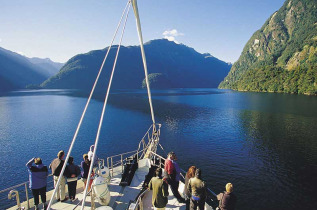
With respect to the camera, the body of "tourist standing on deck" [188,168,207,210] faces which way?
away from the camera

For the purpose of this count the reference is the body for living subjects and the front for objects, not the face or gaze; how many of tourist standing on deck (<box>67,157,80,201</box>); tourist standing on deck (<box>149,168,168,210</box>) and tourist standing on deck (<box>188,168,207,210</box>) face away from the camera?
3

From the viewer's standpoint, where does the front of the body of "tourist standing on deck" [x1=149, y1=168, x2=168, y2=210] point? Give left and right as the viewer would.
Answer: facing away from the viewer

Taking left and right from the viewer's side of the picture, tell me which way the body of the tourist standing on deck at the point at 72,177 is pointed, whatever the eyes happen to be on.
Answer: facing away from the viewer

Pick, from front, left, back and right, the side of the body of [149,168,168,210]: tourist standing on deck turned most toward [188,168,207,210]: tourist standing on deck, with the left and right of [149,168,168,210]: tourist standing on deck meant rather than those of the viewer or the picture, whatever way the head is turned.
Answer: right

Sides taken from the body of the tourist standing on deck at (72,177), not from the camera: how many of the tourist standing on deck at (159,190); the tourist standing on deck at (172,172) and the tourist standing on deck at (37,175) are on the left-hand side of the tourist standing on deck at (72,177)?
1

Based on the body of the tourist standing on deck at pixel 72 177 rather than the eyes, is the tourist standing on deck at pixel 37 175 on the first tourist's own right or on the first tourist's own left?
on the first tourist's own left

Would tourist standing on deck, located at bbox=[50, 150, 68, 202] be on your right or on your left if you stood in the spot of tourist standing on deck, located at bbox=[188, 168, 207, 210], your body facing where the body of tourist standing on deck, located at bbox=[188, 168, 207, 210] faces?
on your left

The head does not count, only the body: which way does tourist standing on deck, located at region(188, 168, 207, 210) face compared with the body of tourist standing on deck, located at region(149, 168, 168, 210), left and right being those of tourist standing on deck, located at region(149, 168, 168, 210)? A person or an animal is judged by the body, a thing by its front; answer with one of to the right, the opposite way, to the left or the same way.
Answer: the same way

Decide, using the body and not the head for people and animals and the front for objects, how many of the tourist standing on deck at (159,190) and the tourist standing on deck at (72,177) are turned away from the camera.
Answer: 2

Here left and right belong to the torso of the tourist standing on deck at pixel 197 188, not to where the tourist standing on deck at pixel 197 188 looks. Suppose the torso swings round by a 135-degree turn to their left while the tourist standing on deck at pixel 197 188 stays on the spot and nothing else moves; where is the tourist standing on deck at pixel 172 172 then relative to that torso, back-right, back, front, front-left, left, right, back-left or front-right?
right

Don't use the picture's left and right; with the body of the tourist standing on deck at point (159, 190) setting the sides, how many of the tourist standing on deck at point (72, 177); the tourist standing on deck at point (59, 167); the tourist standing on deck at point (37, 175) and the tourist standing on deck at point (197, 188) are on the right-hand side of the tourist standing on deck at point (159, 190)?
1

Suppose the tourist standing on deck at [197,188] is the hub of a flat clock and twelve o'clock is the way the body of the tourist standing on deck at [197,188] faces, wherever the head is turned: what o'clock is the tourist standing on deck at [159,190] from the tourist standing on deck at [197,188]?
the tourist standing on deck at [159,190] is roughly at 8 o'clock from the tourist standing on deck at [197,188].

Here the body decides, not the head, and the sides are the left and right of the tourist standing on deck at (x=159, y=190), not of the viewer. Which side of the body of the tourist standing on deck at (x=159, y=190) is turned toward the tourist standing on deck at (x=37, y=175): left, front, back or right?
left

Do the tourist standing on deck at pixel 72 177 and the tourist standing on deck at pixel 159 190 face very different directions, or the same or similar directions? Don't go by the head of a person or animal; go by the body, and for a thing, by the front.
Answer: same or similar directions
